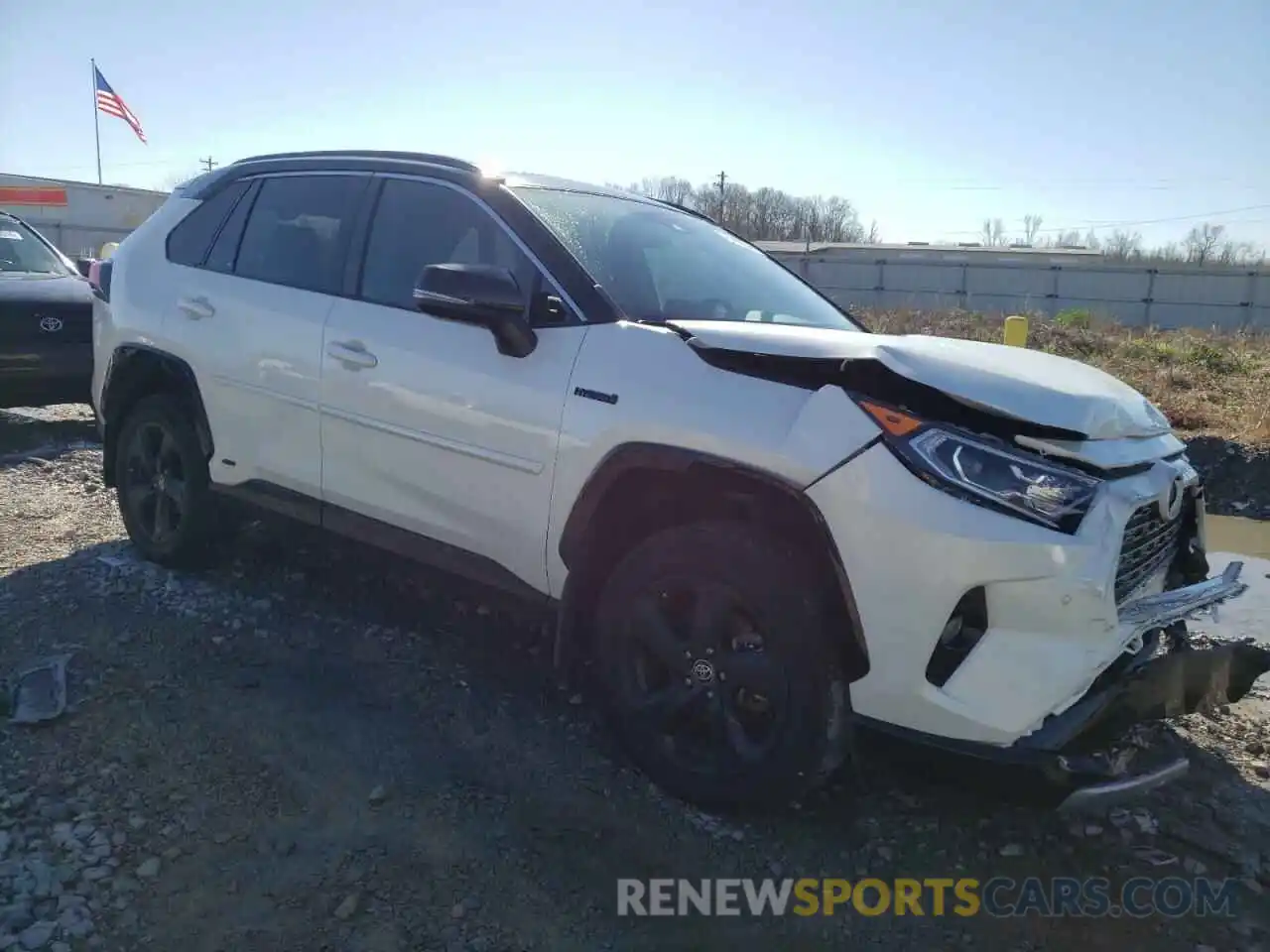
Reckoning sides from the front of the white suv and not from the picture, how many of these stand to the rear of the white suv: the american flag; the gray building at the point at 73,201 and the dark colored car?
3

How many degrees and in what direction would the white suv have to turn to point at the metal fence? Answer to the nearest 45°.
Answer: approximately 135° to its left

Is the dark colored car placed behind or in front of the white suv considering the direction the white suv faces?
behind

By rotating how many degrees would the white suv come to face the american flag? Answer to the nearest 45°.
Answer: approximately 180°

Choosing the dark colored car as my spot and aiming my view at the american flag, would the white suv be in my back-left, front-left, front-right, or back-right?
back-right

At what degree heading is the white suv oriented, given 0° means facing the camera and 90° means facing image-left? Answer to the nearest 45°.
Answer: approximately 315°

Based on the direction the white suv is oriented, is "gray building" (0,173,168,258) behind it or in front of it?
behind
